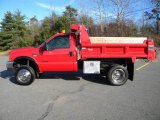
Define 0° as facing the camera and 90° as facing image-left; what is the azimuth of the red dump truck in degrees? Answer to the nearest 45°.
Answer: approximately 90°
